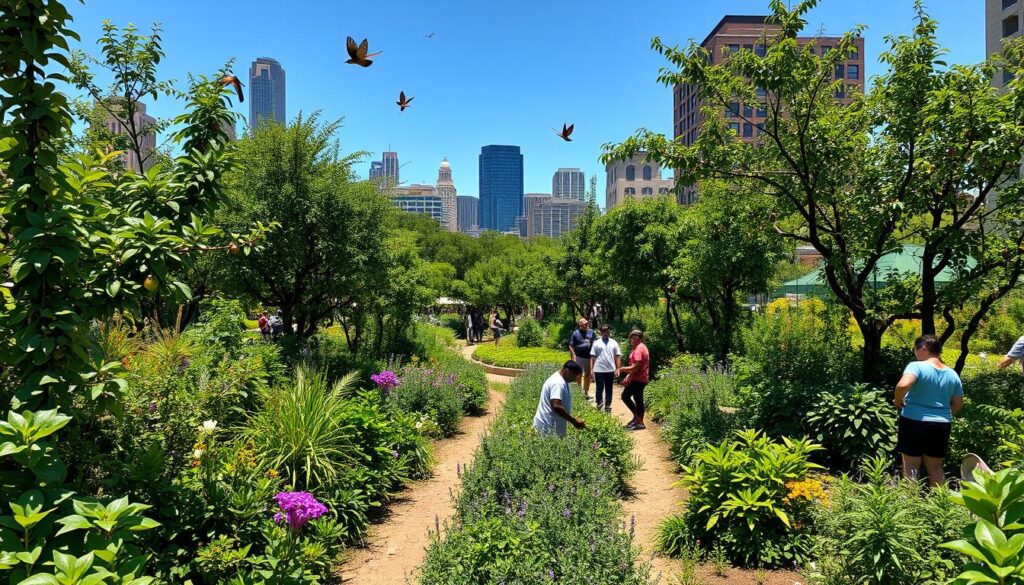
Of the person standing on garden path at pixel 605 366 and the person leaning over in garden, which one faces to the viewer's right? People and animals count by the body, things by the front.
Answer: the person leaning over in garden

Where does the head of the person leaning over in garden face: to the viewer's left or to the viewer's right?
to the viewer's right

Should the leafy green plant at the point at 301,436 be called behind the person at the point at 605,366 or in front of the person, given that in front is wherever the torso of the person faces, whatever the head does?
in front

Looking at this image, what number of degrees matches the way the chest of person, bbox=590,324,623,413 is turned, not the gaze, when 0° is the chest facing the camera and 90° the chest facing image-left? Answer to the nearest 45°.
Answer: approximately 0°

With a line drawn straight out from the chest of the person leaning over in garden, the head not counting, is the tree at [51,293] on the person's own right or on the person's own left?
on the person's own right

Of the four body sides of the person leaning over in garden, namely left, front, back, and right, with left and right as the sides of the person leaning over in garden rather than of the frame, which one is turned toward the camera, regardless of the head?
right

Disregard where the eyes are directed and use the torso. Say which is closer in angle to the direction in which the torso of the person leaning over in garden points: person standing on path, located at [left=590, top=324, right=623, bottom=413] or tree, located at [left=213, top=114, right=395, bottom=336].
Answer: the person standing on path

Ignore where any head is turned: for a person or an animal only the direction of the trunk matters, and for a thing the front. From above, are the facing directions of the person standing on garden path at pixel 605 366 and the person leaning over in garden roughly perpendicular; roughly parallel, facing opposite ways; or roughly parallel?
roughly perpendicular

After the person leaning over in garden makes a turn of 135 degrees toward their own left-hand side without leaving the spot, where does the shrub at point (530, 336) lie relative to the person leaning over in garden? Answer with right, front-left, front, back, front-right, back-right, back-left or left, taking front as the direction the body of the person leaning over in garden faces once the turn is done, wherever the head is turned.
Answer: front-right

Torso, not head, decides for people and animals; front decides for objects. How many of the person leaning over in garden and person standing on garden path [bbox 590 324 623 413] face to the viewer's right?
1

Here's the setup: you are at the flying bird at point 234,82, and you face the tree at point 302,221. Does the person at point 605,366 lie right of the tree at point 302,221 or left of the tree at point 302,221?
right

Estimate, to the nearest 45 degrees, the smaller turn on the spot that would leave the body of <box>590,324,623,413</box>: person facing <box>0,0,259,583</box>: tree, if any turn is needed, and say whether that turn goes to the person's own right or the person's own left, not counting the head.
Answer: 0° — they already face it
